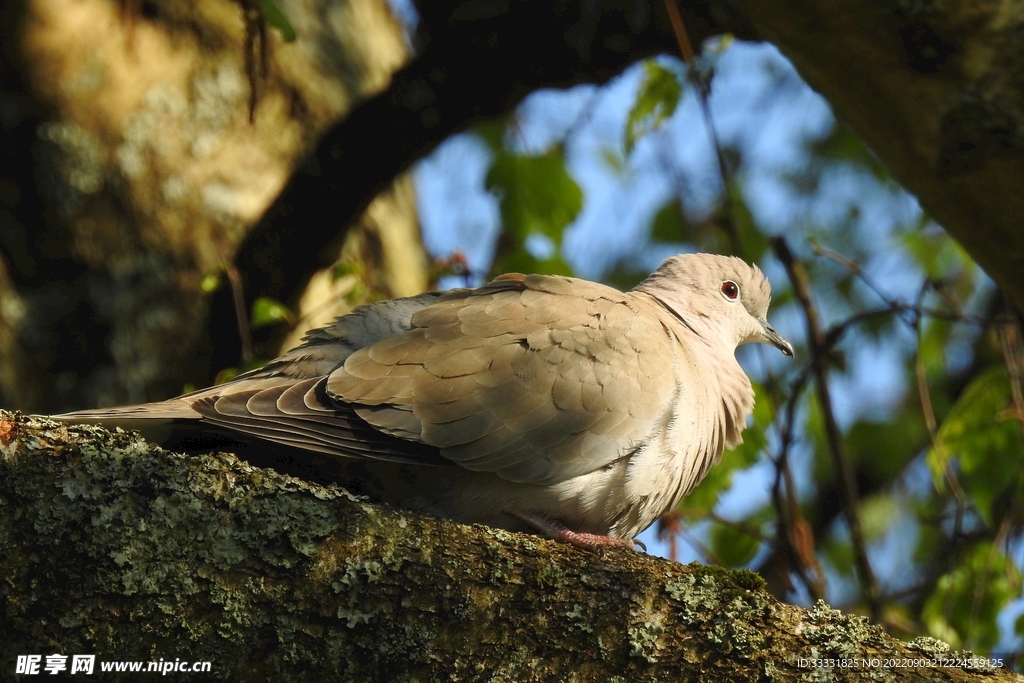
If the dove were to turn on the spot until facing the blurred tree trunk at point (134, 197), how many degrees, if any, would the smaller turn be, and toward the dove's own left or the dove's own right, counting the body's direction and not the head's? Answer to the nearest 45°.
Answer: approximately 135° to the dove's own left

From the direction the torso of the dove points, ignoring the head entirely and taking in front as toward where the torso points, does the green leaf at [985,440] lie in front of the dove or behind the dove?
in front

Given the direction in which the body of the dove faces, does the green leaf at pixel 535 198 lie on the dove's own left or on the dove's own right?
on the dove's own left

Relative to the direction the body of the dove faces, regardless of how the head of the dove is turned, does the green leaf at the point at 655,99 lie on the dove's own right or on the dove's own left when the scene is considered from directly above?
on the dove's own left

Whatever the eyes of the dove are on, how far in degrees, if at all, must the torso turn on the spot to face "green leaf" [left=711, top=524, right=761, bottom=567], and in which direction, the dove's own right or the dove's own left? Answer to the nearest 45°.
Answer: approximately 45° to the dove's own left

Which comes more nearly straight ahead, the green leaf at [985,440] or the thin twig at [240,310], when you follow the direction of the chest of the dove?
the green leaf

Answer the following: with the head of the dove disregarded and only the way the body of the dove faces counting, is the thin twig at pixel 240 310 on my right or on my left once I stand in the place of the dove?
on my left

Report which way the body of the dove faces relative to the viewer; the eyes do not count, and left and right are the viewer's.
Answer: facing to the right of the viewer
